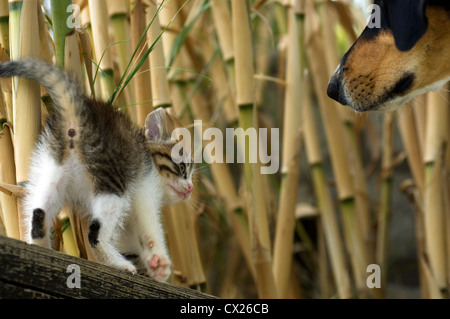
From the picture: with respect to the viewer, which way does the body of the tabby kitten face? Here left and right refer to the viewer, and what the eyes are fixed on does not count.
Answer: facing away from the viewer and to the right of the viewer

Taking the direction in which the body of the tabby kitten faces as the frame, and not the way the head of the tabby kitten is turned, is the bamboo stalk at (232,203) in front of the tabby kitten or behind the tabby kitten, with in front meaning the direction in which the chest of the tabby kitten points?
in front

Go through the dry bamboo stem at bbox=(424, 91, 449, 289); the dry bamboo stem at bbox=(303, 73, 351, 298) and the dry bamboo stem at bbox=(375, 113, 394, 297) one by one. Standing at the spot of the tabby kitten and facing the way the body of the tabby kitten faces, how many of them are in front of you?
3

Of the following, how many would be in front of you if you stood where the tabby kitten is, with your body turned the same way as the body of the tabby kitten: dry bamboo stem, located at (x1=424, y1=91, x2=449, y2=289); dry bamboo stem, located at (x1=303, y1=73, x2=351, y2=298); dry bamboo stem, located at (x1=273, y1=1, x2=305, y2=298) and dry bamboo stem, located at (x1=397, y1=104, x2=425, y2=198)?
4

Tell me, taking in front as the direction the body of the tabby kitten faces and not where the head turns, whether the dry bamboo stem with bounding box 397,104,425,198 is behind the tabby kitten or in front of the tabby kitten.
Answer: in front

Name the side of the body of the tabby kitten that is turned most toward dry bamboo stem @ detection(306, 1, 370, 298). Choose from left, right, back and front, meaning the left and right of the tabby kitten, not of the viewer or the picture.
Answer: front

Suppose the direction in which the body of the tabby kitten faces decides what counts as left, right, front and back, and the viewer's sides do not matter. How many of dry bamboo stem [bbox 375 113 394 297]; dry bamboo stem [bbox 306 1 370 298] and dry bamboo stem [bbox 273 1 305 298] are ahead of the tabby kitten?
3
